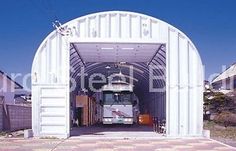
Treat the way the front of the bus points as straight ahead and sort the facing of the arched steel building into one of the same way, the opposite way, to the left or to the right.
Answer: the same way

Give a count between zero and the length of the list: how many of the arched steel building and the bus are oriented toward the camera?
2

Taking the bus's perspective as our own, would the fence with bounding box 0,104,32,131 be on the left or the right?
on its right

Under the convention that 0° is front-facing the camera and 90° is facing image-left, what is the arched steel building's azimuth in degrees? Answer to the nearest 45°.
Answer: approximately 0°

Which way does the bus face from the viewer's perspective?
toward the camera

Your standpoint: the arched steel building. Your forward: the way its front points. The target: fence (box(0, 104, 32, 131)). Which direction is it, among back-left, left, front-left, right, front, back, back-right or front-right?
back-right
